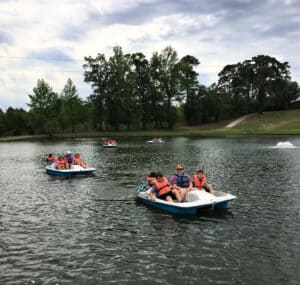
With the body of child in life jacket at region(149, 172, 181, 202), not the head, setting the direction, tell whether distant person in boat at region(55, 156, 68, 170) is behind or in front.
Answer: behind

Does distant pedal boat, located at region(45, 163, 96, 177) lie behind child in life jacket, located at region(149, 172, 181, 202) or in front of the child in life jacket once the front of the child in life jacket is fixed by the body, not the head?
behind
